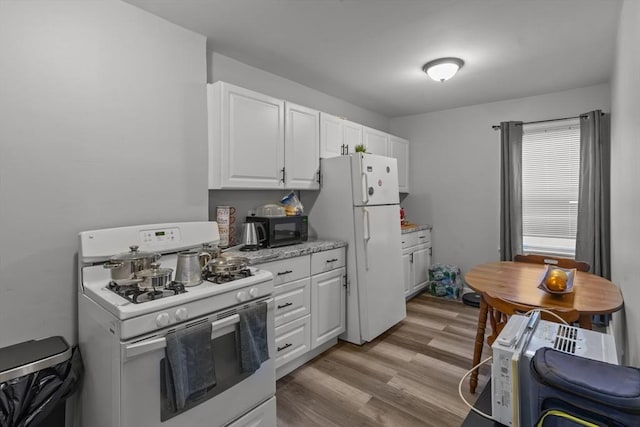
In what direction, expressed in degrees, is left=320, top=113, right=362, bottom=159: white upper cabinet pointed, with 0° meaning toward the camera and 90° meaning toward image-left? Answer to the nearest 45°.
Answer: approximately 315°

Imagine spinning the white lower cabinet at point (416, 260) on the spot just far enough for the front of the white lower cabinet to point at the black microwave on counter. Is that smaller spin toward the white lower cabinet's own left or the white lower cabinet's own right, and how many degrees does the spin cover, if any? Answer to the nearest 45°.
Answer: approximately 90° to the white lower cabinet's own right

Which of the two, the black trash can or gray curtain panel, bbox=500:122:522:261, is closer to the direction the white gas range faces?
the gray curtain panel

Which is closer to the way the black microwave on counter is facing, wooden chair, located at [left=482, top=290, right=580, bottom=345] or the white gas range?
the wooden chair

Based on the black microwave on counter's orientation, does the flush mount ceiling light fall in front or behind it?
in front

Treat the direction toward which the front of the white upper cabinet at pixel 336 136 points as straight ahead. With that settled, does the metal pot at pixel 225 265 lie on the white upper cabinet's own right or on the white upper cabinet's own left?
on the white upper cabinet's own right

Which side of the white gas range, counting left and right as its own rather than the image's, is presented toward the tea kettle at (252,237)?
left

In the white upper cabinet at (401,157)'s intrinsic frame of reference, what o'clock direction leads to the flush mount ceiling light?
The flush mount ceiling light is roughly at 1 o'clock from the white upper cabinet.

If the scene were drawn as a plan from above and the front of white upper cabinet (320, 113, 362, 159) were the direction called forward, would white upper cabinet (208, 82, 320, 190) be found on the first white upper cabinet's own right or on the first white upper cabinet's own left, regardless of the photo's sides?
on the first white upper cabinet's own right
